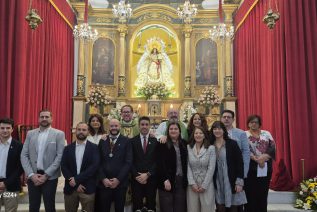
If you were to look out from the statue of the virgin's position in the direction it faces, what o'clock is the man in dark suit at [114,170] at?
The man in dark suit is roughly at 12 o'clock from the statue of the virgin.

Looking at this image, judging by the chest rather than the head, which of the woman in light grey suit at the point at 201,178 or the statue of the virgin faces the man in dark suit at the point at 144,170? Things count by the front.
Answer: the statue of the virgin

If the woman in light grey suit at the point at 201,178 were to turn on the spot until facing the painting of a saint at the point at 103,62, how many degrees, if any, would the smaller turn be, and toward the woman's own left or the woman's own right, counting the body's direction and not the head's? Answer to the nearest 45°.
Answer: approximately 135° to the woman's own right

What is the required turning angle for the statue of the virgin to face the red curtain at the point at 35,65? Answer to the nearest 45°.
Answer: approximately 45° to its right

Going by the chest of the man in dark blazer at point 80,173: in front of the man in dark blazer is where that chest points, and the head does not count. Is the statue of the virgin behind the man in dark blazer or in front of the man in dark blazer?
behind

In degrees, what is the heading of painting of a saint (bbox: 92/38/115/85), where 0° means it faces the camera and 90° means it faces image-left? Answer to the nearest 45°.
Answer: approximately 0°

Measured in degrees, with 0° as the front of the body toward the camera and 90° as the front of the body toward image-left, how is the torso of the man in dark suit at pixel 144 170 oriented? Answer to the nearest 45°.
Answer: approximately 0°

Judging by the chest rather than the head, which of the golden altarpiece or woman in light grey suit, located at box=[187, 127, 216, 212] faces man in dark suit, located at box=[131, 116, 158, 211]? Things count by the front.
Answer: the golden altarpiece

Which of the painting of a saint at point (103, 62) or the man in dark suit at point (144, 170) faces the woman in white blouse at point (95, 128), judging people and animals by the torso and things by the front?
the painting of a saint
